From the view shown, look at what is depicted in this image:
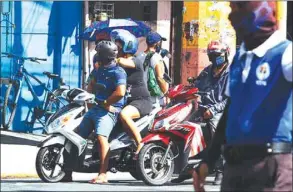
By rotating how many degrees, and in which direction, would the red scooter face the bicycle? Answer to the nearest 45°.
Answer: approximately 90° to its right

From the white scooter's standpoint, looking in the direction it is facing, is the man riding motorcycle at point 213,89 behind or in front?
behind

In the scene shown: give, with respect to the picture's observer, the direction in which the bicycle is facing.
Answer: facing the viewer and to the left of the viewer

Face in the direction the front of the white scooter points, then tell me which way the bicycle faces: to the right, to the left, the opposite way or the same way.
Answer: the same way

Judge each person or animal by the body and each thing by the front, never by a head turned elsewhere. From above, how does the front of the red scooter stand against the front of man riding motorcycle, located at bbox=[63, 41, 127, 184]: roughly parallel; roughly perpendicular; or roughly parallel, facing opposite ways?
roughly parallel

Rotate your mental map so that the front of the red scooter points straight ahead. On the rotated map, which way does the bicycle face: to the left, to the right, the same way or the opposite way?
the same way

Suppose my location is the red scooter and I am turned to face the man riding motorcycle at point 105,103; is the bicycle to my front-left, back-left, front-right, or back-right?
front-right

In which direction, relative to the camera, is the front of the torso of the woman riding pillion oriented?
to the viewer's left

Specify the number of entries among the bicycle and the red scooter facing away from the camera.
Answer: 0

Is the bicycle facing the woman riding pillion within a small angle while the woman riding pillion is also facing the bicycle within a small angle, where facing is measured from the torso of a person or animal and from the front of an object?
no

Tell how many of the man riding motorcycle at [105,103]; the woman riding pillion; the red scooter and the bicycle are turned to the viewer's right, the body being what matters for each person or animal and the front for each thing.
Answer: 0

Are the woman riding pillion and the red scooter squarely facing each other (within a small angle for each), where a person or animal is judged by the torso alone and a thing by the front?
no

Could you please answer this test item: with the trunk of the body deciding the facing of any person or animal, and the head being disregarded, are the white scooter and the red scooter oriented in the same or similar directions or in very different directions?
same or similar directions

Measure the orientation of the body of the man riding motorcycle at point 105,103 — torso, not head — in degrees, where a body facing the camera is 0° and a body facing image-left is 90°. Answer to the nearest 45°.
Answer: approximately 45°

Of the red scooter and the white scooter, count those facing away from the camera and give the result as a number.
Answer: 0

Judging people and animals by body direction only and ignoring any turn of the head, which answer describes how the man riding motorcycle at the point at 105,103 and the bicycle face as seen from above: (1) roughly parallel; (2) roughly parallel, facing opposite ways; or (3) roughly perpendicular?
roughly parallel

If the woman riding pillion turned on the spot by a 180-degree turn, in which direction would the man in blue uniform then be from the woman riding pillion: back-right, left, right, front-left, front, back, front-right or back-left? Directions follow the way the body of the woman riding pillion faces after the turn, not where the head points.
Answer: right
